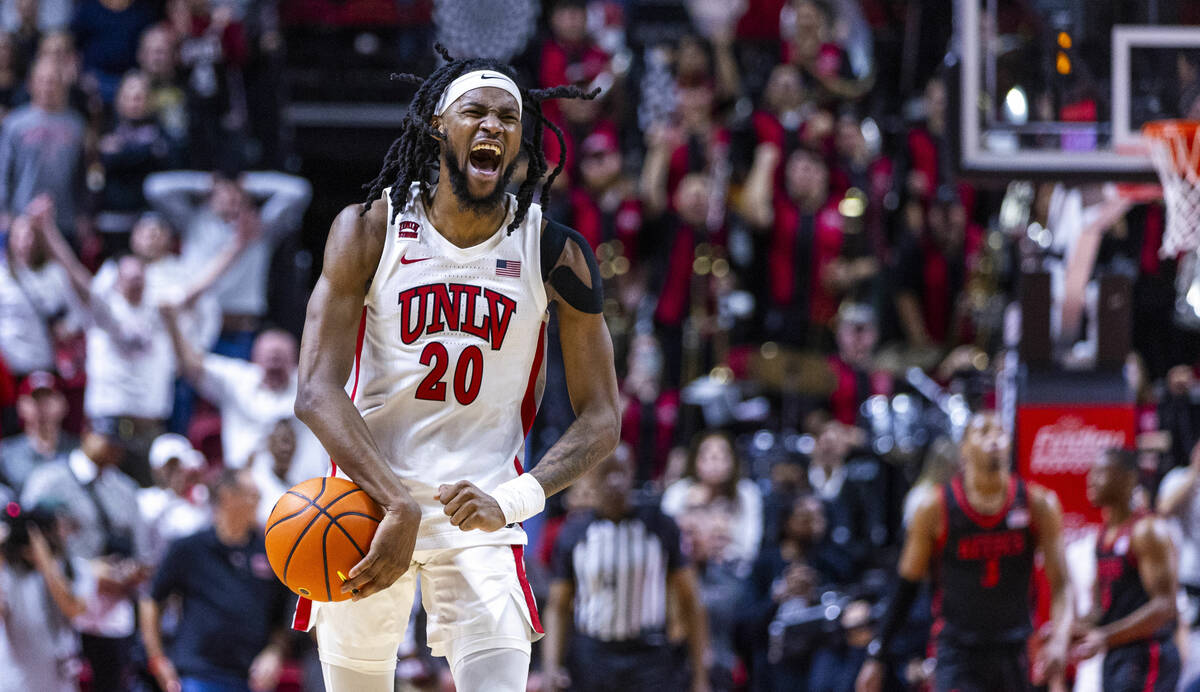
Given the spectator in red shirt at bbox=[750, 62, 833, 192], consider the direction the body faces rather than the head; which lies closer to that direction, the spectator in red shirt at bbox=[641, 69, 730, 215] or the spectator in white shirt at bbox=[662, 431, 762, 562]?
the spectator in white shirt

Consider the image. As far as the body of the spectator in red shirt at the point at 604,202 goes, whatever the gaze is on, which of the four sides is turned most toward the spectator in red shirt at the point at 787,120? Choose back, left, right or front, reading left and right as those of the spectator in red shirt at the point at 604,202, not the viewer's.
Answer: left

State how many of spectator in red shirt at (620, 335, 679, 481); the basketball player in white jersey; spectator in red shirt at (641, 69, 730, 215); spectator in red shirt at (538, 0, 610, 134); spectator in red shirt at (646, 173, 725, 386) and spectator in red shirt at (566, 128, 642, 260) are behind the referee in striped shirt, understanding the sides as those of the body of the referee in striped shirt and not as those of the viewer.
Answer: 5

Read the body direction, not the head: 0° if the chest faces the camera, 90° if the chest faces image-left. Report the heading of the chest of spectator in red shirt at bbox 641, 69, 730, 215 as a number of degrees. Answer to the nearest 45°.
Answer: approximately 0°

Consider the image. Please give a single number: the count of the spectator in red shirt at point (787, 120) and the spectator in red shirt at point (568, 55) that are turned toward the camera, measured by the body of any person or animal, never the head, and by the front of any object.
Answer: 2

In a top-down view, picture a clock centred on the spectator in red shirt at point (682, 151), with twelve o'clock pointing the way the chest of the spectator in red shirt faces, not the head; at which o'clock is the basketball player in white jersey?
The basketball player in white jersey is roughly at 12 o'clock from the spectator in red shirt.

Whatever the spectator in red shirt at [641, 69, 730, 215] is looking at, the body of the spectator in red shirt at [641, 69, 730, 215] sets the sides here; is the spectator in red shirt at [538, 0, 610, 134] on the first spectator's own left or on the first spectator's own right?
on the first spectator's own right
